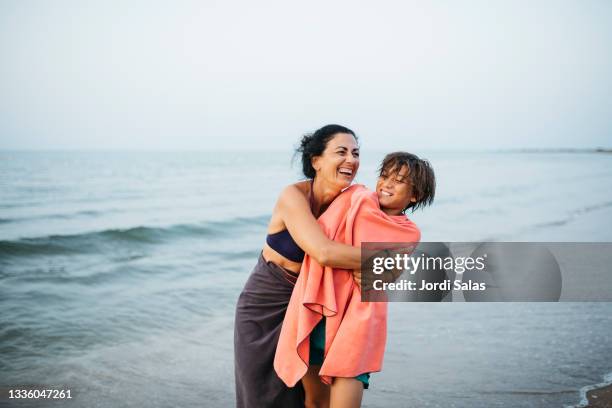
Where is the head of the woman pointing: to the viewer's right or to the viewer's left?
to the viewer's right

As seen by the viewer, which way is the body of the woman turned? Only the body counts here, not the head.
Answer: to the viewer's right

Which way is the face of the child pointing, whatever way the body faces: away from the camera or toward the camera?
toward the camera

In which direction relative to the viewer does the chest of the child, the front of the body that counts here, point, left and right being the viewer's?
facing the viewer and to the left of the viewer

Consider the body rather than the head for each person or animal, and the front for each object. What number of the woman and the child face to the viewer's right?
1
